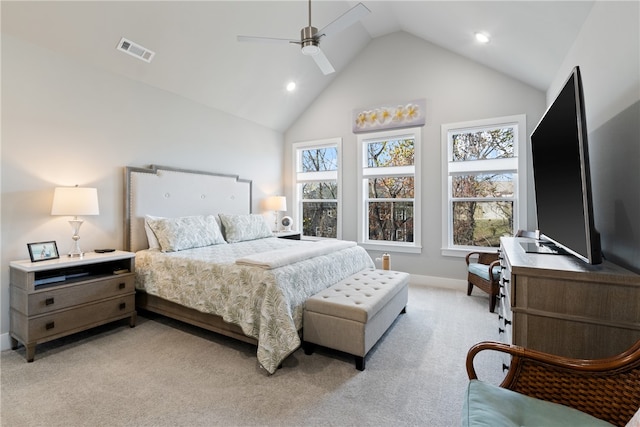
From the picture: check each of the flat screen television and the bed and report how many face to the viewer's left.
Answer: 1

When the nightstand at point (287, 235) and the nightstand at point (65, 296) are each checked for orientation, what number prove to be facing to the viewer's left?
0

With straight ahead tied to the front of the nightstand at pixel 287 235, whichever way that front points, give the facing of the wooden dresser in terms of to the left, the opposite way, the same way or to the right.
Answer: the opposite way

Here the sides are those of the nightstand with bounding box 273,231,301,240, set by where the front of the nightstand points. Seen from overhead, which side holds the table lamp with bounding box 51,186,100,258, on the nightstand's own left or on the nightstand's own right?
on the nightstand's own right

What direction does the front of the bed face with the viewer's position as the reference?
facing the viewer and to the right of the viewer

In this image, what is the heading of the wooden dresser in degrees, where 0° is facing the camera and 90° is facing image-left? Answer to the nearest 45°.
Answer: approximately 90°

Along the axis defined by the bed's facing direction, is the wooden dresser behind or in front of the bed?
in front

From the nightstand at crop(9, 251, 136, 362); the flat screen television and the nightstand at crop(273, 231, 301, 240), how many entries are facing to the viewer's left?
1

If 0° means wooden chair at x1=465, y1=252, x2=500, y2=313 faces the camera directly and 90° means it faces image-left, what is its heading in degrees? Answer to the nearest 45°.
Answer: approximately 45°

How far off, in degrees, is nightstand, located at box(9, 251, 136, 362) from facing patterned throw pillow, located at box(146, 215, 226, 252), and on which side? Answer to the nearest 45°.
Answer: approximately 45° to its left

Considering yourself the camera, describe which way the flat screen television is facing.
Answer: facing to the left of the viewer
